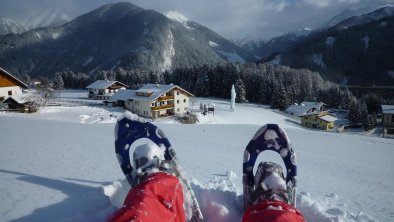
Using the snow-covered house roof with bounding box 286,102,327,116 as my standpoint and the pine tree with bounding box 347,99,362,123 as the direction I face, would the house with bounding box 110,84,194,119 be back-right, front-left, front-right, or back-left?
back-right

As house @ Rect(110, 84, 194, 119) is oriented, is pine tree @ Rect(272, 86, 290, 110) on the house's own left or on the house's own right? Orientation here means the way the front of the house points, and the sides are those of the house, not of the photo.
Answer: on the house's own left

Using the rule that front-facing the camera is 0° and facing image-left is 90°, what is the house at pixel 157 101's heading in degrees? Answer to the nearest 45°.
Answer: approximately 315°

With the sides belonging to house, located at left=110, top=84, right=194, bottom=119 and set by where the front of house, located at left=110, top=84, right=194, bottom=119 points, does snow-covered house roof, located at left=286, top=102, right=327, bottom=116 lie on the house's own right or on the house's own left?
on the house's own left

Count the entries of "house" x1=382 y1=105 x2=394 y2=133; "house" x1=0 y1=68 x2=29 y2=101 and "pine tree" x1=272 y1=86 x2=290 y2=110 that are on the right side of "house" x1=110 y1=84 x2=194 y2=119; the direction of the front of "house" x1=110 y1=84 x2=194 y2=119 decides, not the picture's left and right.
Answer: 1

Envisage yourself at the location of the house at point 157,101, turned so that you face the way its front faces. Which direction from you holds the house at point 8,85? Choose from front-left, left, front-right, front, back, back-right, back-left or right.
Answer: right

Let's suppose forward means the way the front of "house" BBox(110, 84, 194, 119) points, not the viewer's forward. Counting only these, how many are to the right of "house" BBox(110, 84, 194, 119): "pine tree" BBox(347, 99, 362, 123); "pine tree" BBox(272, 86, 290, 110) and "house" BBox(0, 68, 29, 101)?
1

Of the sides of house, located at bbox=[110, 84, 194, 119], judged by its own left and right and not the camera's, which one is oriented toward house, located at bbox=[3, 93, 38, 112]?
right

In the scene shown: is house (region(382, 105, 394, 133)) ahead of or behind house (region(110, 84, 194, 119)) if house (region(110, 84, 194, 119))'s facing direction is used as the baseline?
ahead
